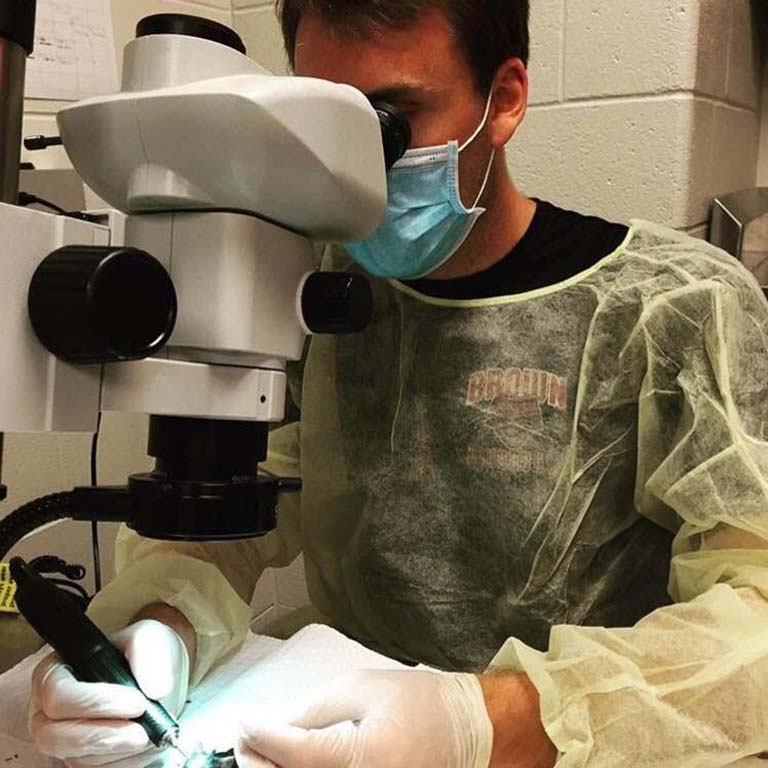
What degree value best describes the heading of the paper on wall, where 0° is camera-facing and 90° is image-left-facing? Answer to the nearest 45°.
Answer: approximately 0°

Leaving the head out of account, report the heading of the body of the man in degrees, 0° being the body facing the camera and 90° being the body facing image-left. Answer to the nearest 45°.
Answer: approximately 45°
